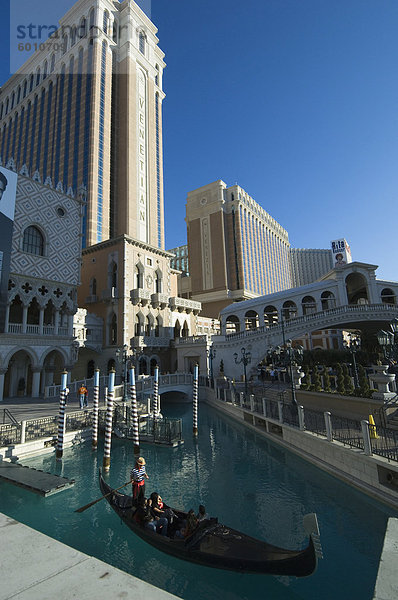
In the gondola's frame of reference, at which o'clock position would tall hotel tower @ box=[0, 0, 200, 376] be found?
The tall hotel tower is roughly at 7 o'clock from the gondola.

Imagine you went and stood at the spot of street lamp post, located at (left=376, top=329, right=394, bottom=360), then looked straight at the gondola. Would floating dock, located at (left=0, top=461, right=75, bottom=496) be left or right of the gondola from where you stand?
right

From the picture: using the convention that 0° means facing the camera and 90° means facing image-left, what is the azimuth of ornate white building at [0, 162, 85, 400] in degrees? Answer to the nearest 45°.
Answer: approximately 315°

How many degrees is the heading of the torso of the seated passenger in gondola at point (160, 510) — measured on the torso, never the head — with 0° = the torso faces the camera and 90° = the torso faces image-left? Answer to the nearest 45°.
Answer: approximately 315°

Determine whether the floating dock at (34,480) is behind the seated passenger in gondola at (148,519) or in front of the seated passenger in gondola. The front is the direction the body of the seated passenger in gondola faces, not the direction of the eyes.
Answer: behind

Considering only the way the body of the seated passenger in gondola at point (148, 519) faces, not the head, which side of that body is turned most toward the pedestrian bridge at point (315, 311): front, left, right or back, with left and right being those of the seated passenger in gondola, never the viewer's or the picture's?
left

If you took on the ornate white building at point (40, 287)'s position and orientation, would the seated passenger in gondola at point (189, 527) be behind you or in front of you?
in front

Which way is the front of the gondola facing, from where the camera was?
facing the viewer and to the right of the viewer

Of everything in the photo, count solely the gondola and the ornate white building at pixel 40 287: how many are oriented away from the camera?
0

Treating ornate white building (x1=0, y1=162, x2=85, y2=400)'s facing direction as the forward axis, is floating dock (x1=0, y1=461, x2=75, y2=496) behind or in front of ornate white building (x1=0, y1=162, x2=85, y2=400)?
in front
